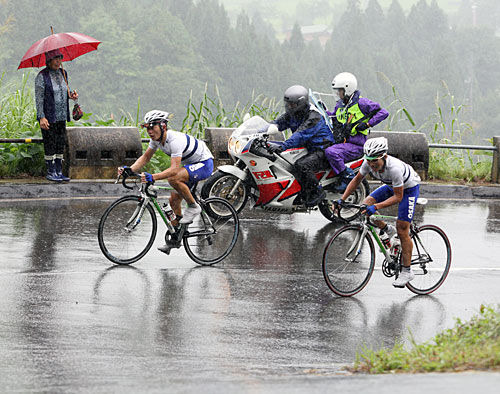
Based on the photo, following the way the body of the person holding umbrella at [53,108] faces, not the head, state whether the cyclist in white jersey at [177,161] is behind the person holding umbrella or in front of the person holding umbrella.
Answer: in front

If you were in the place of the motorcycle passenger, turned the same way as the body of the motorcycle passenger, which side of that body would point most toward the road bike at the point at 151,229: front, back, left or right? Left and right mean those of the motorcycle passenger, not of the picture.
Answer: front

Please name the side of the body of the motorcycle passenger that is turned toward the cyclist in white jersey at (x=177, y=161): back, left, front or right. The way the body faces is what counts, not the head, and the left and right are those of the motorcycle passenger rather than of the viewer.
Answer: front

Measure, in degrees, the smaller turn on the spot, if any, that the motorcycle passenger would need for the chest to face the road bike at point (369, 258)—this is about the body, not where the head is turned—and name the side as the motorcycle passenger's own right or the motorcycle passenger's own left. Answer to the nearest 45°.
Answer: approximately 45° to the motorcycle passenger's own left

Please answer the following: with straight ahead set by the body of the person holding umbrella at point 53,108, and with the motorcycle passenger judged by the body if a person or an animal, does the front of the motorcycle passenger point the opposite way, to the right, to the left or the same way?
to the right

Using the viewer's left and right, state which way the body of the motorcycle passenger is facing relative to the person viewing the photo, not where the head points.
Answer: facing the viewer and to the left of the viewer

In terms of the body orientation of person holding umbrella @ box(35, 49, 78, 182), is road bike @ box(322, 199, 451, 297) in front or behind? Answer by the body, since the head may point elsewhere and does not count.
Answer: in front

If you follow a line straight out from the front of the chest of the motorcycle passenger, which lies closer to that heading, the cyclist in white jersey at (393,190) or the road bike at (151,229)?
the road bike

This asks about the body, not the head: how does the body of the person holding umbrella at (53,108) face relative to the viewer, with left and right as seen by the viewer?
facing the viewer and to the right of the viewer

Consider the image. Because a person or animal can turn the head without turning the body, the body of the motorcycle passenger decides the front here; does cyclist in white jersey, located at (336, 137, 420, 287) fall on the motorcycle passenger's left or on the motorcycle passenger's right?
on the motorcycle passenger's left

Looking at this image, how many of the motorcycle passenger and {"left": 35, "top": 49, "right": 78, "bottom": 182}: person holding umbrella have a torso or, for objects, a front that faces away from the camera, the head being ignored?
0
